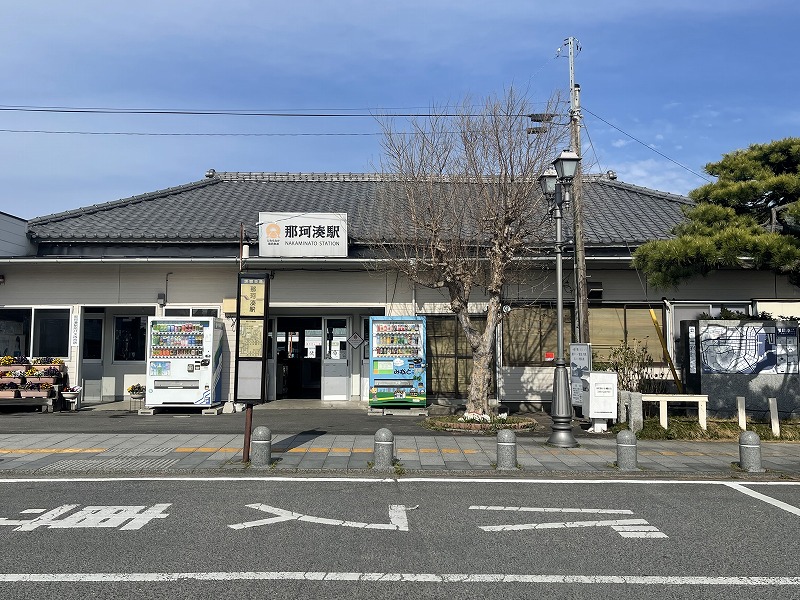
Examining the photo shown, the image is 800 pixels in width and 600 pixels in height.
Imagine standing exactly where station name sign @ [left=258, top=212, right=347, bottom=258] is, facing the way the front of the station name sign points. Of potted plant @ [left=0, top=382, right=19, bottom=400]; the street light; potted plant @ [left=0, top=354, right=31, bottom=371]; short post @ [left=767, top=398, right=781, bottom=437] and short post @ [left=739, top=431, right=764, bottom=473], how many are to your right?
2

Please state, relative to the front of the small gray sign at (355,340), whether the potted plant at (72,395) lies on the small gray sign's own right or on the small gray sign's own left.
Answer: on the small gray sign's own right

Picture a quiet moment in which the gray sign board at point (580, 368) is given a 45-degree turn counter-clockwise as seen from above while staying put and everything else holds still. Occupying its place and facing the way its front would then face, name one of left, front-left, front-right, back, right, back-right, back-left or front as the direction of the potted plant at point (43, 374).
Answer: back-right

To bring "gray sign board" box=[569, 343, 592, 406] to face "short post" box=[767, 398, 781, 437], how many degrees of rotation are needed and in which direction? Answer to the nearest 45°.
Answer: approximately 90° to its left

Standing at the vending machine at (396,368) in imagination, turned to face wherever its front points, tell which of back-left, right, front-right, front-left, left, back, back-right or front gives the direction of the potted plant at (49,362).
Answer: right

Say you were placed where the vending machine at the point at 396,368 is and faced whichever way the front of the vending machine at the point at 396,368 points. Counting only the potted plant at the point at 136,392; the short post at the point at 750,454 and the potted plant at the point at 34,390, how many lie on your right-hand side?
2

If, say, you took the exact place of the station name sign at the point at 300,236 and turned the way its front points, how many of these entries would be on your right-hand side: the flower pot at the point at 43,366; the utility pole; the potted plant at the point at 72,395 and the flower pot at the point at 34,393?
3

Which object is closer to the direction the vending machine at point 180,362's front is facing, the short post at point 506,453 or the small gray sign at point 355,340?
the short post

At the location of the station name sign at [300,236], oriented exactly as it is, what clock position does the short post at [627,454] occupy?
The short post is roughly at 11 o'clock from the station name sign.

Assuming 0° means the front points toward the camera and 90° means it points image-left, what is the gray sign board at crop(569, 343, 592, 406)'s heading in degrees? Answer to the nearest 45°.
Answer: approximately 0°

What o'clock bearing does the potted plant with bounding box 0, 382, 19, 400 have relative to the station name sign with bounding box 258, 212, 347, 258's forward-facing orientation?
The potted plant is roughly at 3 o'clock from the station name sign.

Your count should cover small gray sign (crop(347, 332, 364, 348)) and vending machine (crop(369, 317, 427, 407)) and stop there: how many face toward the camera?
2
